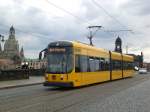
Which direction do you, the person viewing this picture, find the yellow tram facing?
facing the viewer and to the left of the viewer
